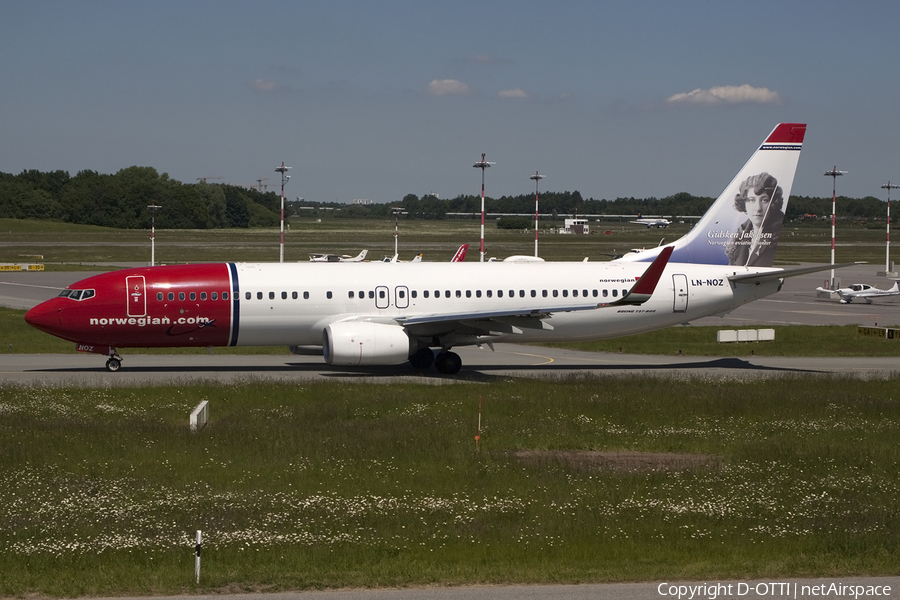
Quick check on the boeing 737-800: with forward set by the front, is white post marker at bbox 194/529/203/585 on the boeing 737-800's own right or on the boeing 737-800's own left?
on the boeing 737-800's own left

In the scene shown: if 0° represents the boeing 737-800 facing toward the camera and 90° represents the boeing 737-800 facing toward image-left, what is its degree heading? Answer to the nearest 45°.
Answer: approximately 90°
